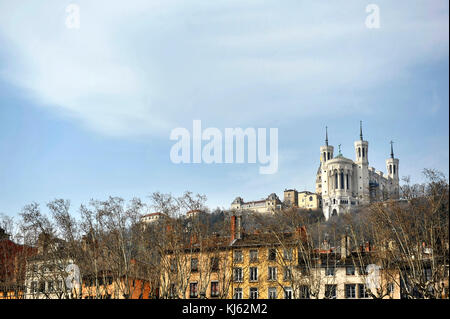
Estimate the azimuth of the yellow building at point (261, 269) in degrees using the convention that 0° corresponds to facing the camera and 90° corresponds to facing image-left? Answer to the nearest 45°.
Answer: approximately 0°
